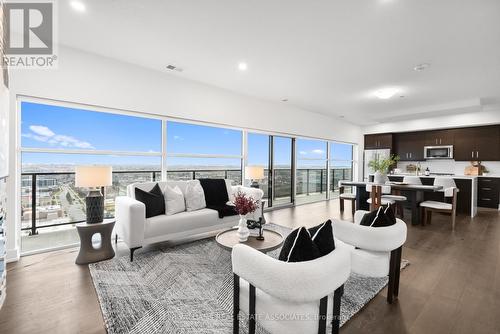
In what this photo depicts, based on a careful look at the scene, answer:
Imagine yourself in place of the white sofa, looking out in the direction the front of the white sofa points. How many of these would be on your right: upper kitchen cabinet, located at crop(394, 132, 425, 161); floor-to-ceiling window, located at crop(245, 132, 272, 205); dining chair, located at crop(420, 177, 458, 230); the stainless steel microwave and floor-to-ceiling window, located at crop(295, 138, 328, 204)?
0

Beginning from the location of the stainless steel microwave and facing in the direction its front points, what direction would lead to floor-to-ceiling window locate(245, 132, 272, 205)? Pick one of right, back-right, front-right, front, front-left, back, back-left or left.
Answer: front-right

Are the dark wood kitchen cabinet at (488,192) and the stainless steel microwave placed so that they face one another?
no

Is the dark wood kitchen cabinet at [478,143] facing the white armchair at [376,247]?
yes

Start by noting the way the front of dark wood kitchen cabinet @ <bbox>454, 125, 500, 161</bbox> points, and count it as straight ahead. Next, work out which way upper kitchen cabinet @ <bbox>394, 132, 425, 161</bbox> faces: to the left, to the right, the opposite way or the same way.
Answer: the same way

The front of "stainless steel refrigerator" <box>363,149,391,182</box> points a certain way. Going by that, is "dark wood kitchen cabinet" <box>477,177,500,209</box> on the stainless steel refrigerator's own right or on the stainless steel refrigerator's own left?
on the stainless steel refrigerator's own left

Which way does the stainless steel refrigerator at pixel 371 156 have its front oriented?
toward the camera

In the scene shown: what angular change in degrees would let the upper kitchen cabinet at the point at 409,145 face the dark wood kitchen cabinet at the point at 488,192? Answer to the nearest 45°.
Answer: approximately 90° to its left

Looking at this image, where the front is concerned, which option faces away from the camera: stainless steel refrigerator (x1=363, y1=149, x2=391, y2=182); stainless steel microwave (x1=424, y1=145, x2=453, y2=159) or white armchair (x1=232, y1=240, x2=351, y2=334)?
the white armchair

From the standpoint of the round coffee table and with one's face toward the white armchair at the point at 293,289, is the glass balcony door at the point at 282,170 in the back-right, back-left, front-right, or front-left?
back-left

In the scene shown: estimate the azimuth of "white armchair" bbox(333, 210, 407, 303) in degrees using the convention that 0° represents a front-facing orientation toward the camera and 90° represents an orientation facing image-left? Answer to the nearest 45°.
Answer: approximately 135°

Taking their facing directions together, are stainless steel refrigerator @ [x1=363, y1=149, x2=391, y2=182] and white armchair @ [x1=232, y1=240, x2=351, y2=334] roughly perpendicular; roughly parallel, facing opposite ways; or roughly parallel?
roughly parallel, facing opposite ways

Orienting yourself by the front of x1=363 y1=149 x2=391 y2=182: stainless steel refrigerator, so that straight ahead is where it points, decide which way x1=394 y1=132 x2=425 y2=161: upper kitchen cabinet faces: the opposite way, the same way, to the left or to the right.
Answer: the same way

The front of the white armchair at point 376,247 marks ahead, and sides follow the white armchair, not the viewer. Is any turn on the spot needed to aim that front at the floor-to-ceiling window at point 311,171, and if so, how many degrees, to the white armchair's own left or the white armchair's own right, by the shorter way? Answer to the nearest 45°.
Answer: approximately 45° to the white armchair's own right

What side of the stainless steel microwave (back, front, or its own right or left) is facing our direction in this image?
front

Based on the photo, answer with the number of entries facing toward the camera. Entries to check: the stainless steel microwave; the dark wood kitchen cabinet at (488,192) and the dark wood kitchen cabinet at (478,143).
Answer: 3

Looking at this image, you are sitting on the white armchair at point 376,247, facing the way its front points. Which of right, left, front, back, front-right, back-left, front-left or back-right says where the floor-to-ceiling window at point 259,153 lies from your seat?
front
